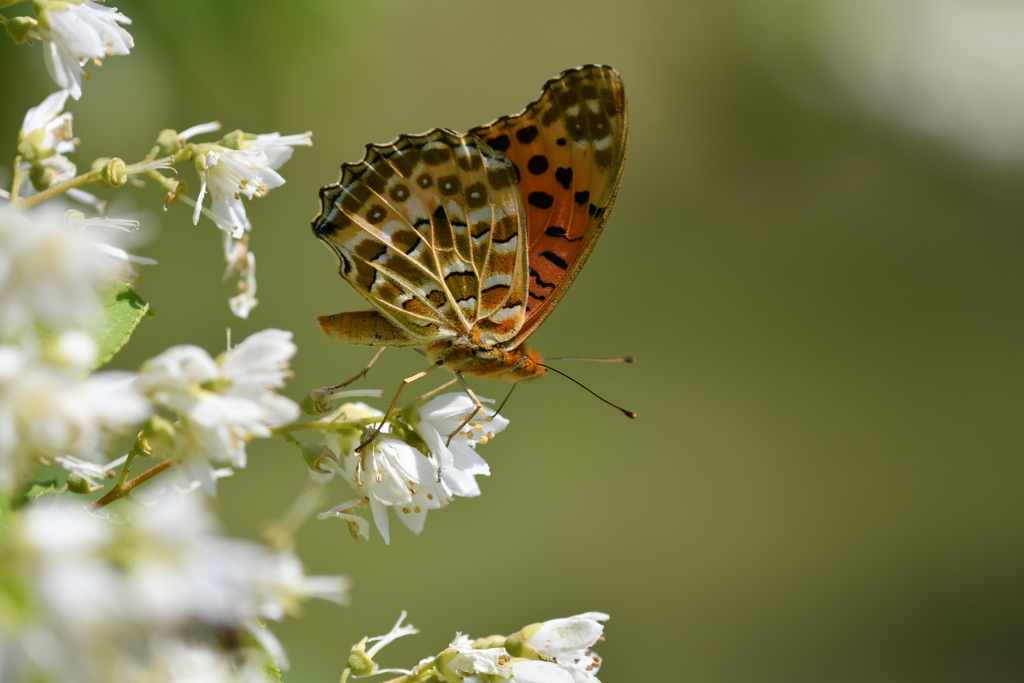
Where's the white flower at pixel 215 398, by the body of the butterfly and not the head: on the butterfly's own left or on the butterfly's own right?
on the butterfly's own right

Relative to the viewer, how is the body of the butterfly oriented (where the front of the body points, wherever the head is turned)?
to the viewer's right

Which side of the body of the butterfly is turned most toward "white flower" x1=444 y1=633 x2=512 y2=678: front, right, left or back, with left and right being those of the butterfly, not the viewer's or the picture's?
right
